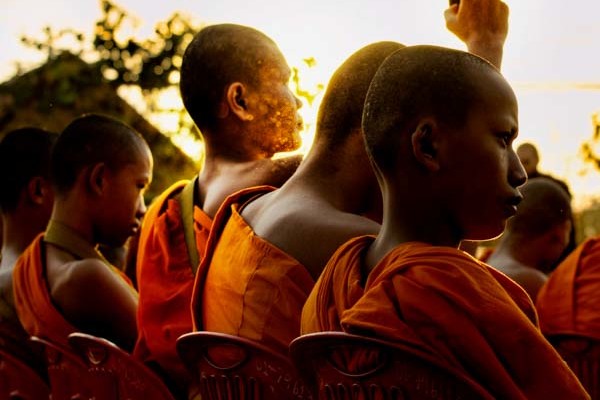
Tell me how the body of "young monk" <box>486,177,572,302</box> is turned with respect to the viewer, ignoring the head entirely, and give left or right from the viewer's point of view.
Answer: facing away from the viewer and to the right of the viewer

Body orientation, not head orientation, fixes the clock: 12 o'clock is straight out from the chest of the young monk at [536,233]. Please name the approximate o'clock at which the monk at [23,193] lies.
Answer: The monk is roughly at 7 o'clock from the young monk.

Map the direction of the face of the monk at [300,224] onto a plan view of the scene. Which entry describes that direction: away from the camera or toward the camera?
away from the camera

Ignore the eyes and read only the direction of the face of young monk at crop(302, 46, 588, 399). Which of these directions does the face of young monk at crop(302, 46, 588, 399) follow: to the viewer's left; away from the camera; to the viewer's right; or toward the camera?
to the viewer's right

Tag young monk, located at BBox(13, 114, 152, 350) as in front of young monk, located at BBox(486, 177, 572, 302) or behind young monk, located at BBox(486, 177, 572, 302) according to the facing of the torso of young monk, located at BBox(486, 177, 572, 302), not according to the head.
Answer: behind

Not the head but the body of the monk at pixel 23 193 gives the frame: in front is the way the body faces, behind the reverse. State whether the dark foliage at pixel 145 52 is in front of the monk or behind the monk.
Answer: in front

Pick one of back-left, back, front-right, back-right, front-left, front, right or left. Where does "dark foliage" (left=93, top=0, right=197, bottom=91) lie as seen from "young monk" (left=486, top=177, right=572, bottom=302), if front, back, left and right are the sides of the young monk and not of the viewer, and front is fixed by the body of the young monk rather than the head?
left

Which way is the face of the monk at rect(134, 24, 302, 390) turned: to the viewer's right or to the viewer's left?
to the viewer's right

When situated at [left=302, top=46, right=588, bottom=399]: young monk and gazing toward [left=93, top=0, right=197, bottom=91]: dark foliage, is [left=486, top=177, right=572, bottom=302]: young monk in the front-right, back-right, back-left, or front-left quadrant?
front-right

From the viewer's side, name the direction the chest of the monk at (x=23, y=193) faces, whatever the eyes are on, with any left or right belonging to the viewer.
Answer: facing away from the viewer and to the right of the viewer

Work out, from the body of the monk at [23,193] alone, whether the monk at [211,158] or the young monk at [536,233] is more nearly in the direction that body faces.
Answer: the young monk
